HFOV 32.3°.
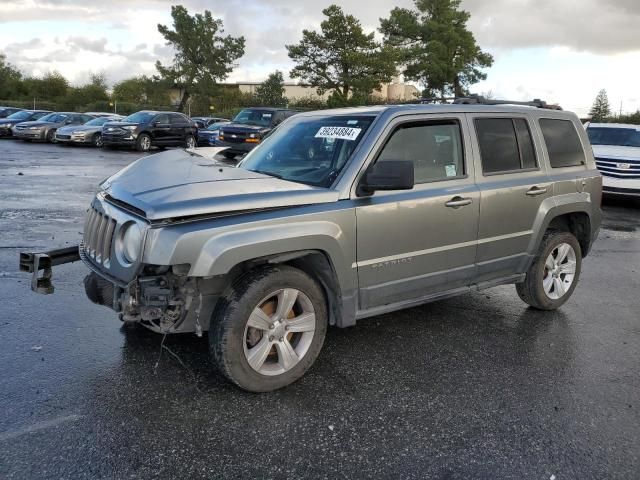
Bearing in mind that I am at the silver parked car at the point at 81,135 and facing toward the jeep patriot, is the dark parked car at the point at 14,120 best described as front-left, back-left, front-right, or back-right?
back-right

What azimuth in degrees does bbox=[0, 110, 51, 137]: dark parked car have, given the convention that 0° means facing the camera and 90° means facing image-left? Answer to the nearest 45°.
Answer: approximately 45°

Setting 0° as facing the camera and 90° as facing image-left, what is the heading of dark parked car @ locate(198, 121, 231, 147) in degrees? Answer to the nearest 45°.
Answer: approximately 45°

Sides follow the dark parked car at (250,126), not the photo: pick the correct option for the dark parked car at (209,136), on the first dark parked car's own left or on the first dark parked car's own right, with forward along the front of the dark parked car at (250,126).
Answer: on the first dark parked car's own right

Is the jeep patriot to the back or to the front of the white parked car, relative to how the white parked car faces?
to the front

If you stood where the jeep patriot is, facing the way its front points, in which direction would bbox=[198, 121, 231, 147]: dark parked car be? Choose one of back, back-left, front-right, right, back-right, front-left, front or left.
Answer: back-right

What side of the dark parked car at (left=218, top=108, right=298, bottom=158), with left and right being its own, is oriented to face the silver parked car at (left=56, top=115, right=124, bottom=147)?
right

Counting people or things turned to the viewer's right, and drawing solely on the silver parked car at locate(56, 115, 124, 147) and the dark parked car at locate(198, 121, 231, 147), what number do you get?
0

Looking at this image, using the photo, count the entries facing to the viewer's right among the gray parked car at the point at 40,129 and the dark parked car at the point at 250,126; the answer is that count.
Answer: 0
